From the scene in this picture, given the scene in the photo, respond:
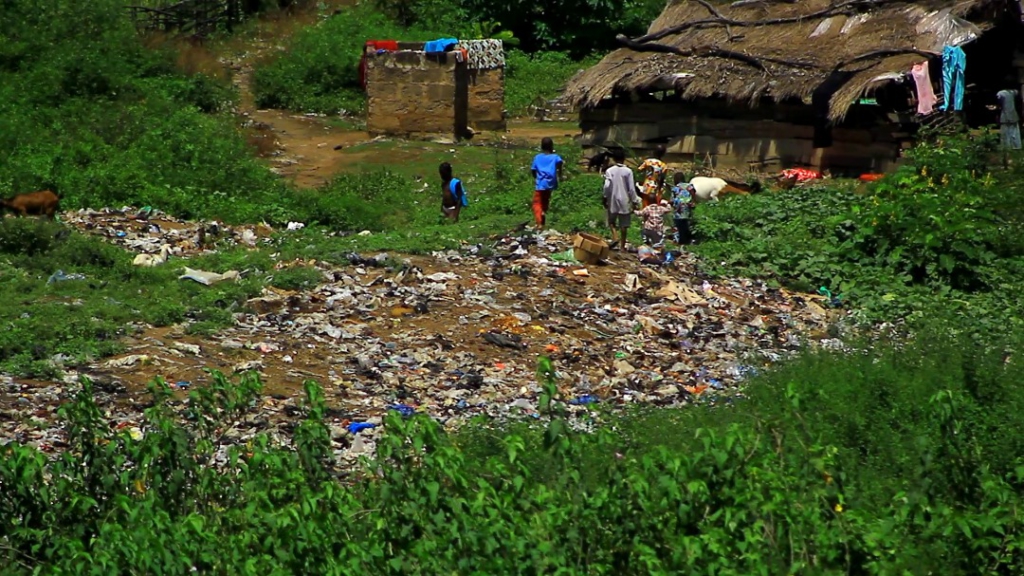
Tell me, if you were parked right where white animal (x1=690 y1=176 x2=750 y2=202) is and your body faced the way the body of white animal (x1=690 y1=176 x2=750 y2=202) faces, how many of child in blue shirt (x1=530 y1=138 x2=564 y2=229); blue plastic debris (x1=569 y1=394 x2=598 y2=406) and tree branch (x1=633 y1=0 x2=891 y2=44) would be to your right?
1
